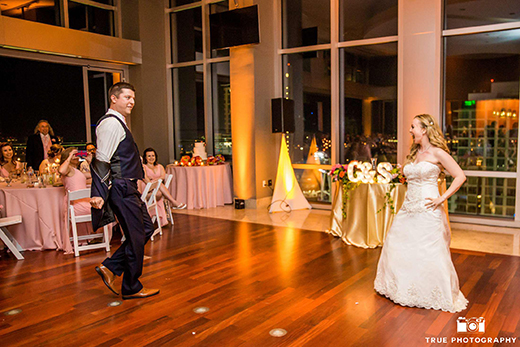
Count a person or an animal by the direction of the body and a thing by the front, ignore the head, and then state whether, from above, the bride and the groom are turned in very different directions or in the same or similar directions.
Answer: very different directions

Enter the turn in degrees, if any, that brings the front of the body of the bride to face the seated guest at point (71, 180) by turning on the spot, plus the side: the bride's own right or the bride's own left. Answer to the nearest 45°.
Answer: approximately 45° to the bride's own right

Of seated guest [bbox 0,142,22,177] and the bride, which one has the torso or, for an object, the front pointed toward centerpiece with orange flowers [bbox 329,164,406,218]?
the seated guest

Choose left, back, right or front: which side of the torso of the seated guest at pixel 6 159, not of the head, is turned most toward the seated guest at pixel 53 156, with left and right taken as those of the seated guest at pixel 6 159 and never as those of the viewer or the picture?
left

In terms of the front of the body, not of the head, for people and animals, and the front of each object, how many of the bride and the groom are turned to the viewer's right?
1

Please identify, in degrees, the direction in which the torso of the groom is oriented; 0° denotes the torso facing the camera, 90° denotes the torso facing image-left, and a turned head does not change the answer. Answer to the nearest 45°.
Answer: approximately 270°

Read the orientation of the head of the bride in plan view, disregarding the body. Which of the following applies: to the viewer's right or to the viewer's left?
to the viewer's left

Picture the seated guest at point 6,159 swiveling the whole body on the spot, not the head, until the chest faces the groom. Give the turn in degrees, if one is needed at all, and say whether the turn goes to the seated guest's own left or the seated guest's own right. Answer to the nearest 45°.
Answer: approximately 45° to the seated guest's own right

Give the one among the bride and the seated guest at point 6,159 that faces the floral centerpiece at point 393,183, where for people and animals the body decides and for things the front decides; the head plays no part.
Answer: the seated guest

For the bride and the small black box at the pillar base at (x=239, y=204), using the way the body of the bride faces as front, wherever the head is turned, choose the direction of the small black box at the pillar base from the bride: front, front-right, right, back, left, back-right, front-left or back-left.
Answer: right

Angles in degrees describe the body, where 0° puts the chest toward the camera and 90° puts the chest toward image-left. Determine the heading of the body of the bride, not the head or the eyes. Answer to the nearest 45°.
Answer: approximately 45°

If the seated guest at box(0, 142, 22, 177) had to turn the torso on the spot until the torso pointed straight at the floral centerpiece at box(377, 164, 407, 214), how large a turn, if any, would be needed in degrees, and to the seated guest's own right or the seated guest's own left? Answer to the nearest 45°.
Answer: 0° — they already face it

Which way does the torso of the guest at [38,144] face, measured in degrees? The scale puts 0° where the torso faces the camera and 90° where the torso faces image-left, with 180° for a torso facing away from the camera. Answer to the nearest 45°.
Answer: approximately 315°

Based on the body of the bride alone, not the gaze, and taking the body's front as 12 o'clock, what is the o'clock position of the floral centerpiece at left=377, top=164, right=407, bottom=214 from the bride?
The floral centerpiece is roughly at 4 o'clock from the bride.

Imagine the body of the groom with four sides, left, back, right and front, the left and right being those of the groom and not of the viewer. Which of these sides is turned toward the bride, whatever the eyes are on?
front
